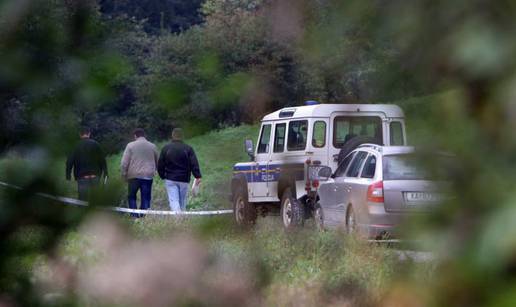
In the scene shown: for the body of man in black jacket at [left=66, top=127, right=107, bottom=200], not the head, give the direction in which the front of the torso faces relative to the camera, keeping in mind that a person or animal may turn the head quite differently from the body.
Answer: away from the camera

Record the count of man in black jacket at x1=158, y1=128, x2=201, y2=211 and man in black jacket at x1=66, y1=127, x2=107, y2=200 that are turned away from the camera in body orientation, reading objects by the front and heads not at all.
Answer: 2

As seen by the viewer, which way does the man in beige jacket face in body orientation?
away from the camera

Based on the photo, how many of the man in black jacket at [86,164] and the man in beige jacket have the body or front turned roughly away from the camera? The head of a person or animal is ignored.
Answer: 2

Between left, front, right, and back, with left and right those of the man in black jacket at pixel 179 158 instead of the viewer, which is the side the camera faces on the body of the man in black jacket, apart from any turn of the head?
back
